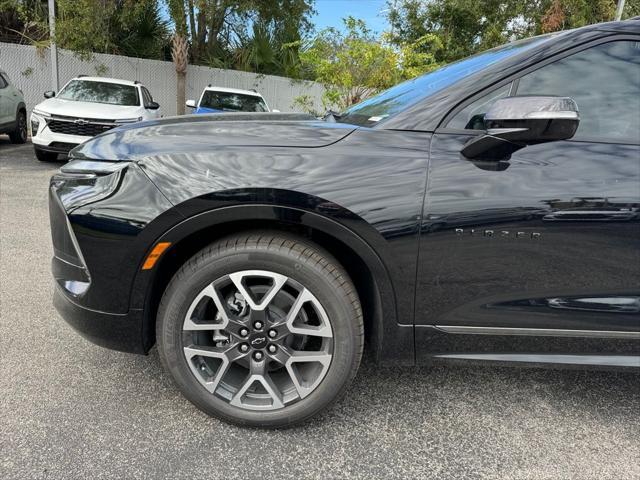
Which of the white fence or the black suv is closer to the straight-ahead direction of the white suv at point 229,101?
the black suv

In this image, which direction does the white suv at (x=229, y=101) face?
toward the camera

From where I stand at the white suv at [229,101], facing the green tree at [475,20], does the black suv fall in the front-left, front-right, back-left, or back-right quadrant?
back-right

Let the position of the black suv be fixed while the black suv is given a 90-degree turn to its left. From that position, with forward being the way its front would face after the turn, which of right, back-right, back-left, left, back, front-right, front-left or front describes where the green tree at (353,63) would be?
back

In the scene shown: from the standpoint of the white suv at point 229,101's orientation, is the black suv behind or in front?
in front

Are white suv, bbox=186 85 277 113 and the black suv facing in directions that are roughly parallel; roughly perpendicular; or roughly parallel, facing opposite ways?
roughly perpendicular

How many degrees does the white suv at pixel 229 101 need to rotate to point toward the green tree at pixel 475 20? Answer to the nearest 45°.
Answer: approximately 135° to its left

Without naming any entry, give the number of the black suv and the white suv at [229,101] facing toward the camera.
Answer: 1

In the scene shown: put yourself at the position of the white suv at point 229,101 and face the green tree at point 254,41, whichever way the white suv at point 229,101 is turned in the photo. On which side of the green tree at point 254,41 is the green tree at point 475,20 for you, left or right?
right

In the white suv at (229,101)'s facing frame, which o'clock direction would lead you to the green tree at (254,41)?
The green tree is roughly at 6 o'clock from the white suv.

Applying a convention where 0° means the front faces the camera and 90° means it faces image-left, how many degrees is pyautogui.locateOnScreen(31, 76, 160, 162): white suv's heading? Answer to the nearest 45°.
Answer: approximately 45°

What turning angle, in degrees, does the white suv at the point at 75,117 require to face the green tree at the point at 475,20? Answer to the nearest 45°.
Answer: approximately 180°

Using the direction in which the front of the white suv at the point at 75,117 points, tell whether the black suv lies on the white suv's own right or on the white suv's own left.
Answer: on the white suv's own left

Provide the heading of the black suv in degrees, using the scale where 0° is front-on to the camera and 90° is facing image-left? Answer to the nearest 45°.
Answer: approximately 90°
